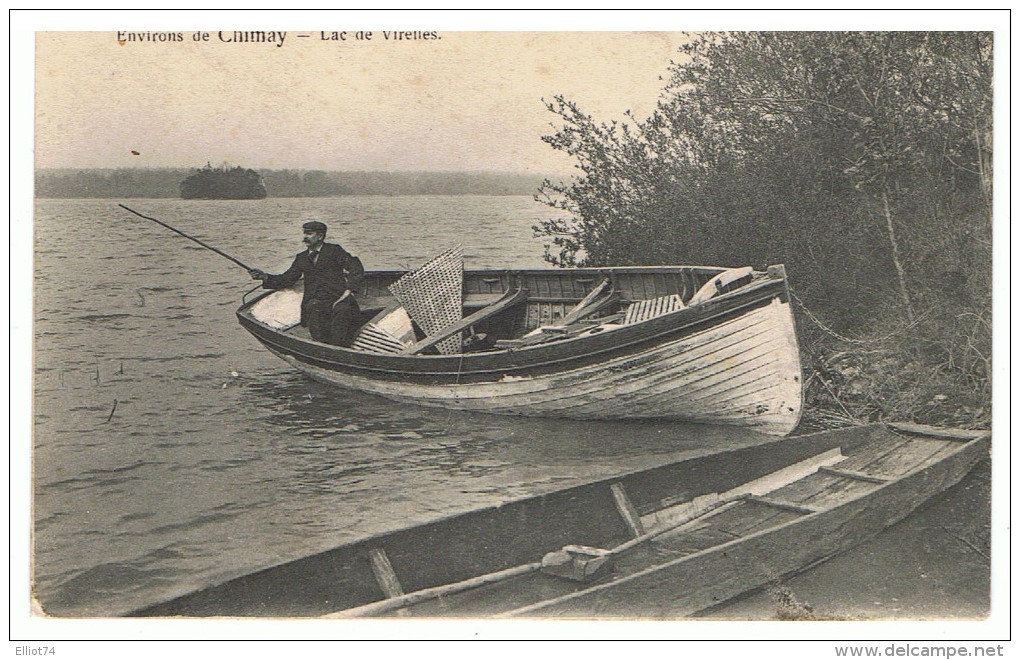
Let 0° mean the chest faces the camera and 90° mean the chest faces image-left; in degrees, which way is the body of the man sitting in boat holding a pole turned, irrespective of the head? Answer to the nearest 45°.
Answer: approximately 45°

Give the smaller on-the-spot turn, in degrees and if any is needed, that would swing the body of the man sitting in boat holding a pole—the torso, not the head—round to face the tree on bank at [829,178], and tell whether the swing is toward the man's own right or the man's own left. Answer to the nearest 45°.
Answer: approximately 135° to the man's own left

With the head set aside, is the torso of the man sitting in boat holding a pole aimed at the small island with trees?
no

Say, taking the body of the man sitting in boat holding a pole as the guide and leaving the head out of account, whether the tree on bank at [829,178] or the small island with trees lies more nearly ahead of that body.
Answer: the small island with trees
